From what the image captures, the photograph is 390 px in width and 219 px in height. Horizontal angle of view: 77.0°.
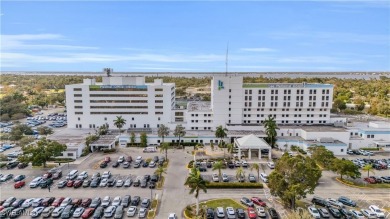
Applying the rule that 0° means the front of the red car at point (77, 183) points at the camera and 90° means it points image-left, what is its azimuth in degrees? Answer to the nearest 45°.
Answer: approximately 45°

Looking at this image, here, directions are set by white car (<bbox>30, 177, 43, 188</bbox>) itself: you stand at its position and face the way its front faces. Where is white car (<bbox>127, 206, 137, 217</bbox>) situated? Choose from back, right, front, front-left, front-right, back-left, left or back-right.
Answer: left

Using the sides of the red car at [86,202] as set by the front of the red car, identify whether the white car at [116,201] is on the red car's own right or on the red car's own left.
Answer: on the red car's own left

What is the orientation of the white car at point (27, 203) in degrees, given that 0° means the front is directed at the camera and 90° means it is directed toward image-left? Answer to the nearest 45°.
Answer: approximately 45°

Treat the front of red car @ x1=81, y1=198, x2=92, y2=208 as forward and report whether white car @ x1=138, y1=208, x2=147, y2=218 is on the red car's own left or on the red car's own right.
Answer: on the red car's own left

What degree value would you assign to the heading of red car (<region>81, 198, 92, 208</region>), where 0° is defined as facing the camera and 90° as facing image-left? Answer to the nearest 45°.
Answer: approximately 45°

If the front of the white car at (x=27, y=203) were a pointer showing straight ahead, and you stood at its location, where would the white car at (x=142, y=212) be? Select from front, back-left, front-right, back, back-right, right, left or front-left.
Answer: left

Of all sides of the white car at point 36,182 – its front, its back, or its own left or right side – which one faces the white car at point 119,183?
left
